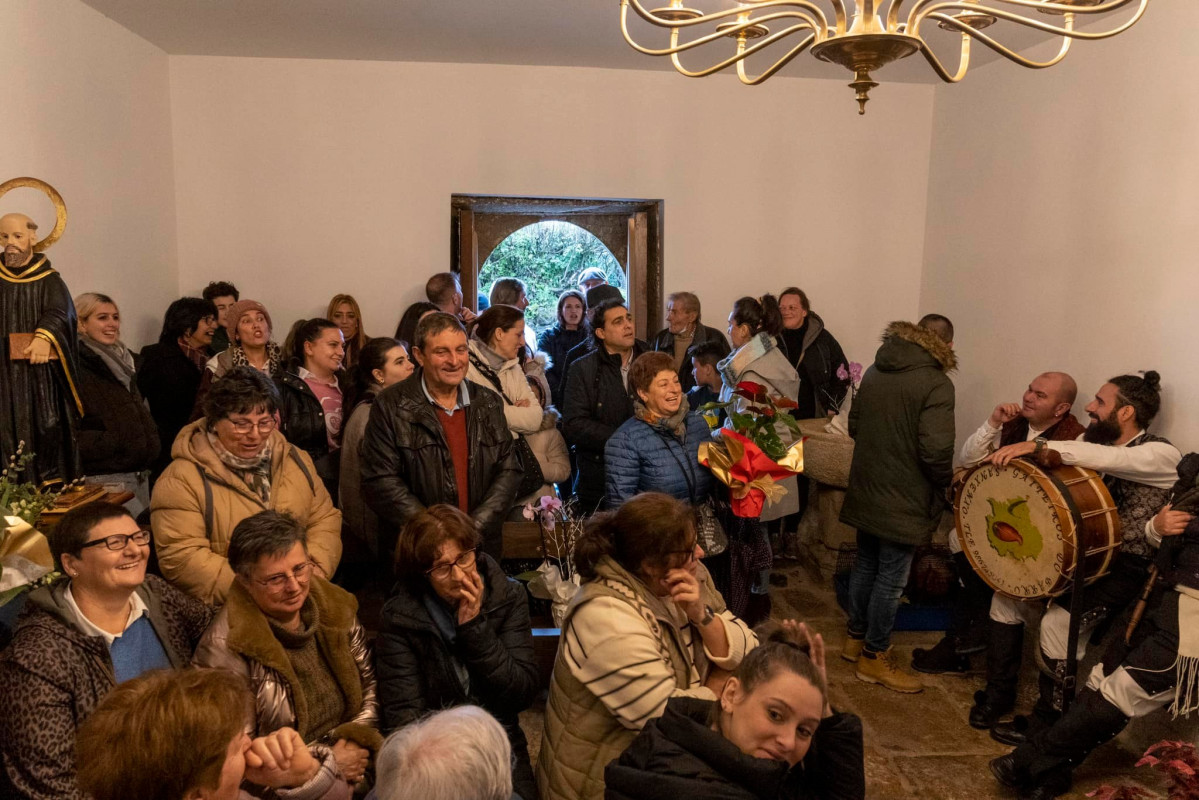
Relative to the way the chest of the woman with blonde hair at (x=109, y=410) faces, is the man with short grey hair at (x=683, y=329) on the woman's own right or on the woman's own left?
on the woman's own left

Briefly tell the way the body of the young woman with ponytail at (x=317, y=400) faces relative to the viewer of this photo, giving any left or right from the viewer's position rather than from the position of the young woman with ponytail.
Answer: facing the viewer and to the right of the viewer

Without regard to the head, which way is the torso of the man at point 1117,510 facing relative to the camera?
to the viewer's left

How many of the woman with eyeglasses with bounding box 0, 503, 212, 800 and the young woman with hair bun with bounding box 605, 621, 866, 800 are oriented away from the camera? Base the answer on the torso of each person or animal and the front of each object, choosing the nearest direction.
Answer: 0

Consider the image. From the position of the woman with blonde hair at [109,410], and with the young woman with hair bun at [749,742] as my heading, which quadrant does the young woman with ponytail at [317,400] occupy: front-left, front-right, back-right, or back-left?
front-left

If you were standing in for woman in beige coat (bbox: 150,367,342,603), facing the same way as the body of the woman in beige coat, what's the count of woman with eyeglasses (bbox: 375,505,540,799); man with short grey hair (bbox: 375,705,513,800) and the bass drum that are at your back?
0

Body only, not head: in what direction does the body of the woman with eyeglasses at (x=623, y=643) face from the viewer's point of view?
to the viewer's right

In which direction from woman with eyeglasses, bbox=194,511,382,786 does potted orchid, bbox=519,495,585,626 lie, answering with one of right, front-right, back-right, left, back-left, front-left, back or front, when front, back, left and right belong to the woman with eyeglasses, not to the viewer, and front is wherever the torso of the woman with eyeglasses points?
left

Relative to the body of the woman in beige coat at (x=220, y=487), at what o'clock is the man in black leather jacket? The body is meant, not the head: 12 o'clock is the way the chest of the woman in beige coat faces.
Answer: The man in black leather jacket is roughly at 10 o'clock from the woman in beige coat.

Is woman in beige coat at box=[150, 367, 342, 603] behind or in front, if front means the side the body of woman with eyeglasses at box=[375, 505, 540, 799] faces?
behind

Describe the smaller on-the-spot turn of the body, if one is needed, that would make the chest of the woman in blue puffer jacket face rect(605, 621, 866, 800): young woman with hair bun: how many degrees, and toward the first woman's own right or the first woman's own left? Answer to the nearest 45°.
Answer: approximately 45° to the first woman's own right

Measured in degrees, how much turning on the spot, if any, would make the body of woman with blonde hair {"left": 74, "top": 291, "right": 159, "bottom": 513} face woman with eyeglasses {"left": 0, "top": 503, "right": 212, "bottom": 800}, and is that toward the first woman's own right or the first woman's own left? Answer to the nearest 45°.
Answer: approximately 45° to the first woman's own right

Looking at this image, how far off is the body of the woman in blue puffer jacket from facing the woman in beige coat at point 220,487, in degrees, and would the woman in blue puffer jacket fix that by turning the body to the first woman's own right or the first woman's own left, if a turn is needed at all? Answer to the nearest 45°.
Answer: approximately 90° to the first woman's own right
